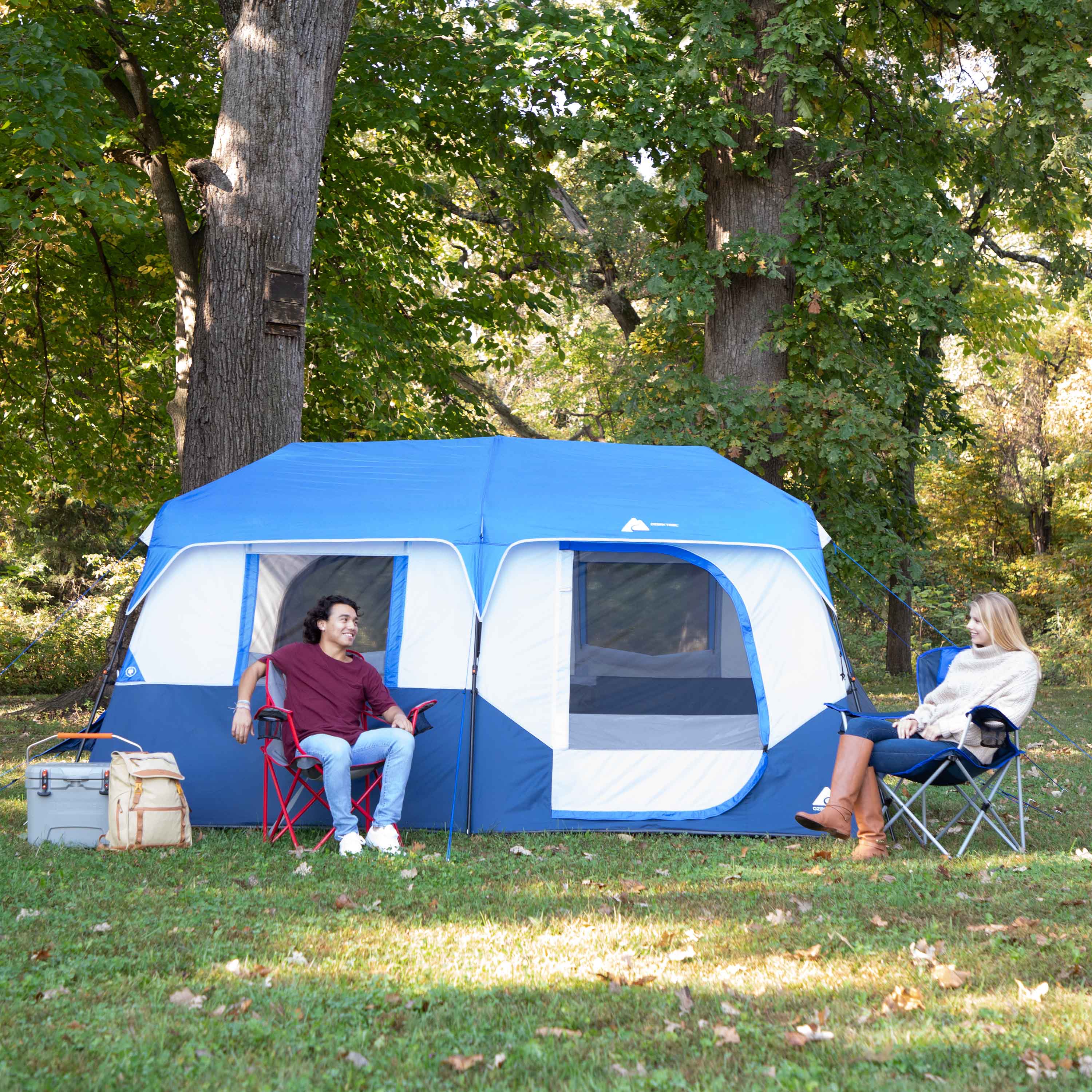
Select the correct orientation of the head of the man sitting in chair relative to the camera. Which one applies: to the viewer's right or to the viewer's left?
to the viewer's right

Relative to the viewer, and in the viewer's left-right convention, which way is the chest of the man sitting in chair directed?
facing the viewer and to the right of the viewer

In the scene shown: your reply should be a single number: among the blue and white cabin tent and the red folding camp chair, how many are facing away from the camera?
0

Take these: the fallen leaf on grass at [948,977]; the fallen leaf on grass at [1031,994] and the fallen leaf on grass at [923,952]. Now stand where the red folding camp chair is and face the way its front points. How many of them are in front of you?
3

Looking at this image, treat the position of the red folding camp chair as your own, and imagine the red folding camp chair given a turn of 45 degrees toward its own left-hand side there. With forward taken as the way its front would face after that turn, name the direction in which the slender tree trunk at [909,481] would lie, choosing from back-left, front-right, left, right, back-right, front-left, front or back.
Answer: front-left

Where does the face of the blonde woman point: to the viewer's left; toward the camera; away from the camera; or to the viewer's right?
to the viewer's left

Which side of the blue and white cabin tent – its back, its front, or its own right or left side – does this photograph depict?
front

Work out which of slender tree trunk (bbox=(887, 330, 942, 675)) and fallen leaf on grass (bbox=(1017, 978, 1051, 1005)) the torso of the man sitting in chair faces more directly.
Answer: the fallen leaf on grass

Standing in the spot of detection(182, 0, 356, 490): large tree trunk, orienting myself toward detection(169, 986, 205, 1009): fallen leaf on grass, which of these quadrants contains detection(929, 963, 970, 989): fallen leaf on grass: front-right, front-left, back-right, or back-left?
front-left

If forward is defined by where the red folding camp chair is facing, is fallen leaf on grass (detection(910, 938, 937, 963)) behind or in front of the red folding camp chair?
in front

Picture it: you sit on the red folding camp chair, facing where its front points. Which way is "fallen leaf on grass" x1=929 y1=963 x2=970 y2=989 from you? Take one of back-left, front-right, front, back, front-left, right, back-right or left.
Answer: front

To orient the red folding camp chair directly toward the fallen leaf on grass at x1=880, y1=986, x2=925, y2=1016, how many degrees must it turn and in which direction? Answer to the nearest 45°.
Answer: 0° — it already faces it

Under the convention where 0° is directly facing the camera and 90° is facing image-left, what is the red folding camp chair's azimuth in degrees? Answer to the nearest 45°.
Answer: approximately 315°

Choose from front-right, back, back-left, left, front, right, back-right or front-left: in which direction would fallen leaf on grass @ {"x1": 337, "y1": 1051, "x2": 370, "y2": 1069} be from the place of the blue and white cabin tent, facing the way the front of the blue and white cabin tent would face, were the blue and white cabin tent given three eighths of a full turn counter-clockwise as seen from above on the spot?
back-right

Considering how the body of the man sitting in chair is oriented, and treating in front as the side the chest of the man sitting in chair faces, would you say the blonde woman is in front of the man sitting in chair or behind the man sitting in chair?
in front

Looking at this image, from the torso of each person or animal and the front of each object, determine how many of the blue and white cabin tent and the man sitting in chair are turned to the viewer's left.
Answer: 0

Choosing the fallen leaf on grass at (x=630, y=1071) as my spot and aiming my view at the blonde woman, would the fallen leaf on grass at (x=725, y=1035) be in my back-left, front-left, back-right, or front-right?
front-right
